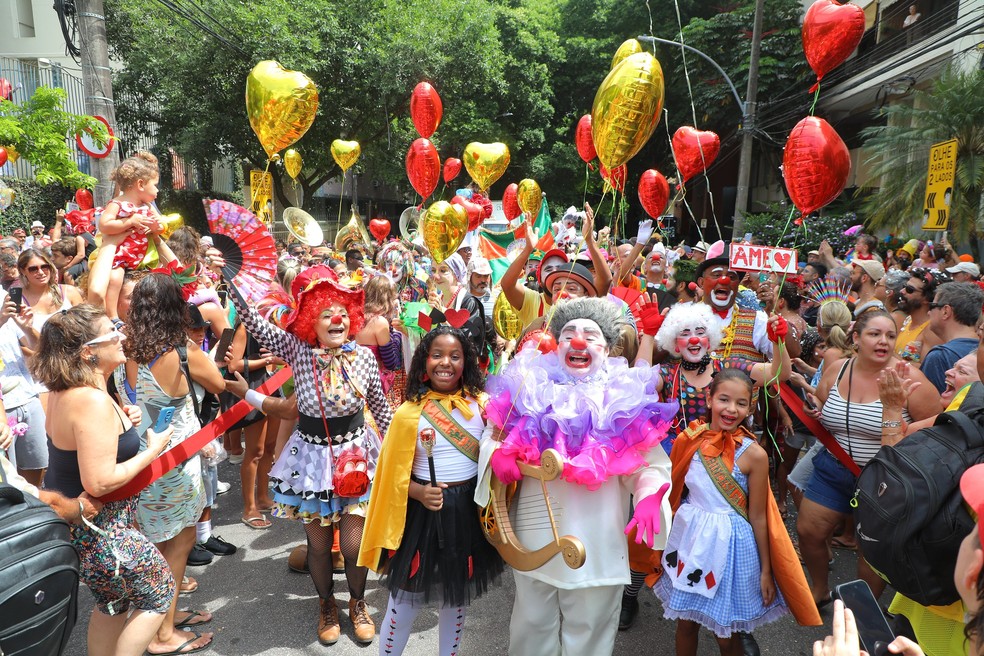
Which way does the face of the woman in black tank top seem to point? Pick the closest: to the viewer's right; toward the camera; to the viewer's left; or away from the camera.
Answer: to the viewer's right

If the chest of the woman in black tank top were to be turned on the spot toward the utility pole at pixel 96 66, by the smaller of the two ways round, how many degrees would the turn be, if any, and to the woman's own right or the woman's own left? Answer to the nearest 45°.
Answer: approximately 90° to the woman's own left

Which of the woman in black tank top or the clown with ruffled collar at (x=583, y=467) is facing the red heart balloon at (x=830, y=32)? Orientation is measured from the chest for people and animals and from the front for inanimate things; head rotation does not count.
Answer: the woman in black tank top

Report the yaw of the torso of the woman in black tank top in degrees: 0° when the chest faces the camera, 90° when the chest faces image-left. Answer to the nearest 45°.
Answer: approximately 270°

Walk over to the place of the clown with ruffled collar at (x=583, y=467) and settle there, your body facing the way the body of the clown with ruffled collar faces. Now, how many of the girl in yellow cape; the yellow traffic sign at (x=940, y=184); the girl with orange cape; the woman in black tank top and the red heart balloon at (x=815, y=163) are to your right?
2

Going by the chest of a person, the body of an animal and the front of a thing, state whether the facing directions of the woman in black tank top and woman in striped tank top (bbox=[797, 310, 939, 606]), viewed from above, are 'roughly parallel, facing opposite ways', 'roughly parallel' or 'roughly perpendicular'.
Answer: roughly perpendicular

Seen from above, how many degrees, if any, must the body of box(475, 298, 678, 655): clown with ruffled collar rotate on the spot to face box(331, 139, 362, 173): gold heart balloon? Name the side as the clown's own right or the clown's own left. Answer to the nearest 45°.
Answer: approximately 135° to the clown's own right

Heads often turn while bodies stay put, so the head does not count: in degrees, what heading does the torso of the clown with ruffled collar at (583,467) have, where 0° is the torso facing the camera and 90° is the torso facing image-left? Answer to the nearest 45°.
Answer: approximately 0°
